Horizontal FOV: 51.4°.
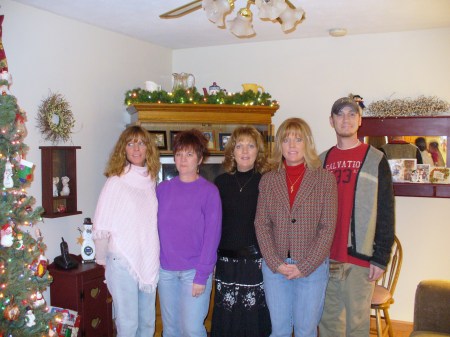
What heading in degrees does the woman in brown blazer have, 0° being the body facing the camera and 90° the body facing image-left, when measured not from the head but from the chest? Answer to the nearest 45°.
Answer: approximately 0°

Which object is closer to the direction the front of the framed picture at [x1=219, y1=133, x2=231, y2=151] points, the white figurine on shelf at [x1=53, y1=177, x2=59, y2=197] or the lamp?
the lamp
